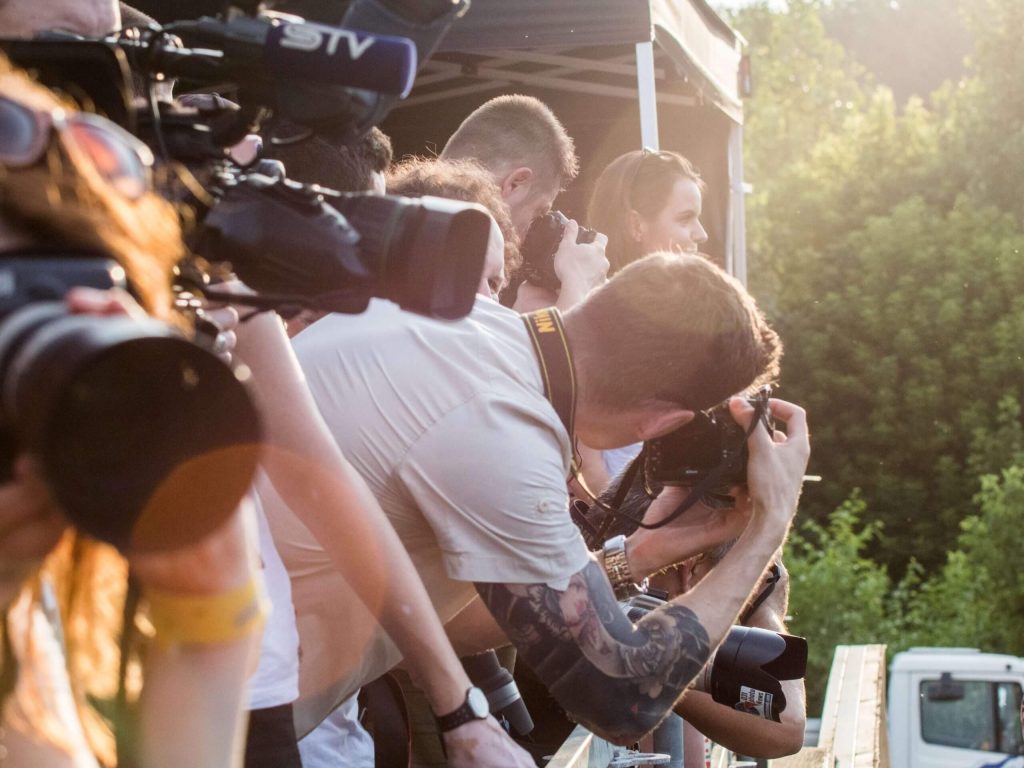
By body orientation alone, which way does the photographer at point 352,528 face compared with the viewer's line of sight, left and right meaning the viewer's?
facing to the right of the viewer

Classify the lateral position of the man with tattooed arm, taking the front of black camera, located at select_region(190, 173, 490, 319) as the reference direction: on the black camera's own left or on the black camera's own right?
on the black camera's own left

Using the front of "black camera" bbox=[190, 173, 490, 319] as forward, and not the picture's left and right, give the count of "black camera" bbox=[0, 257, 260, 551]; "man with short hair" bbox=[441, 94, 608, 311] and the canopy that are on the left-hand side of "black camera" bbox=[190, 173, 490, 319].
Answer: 2

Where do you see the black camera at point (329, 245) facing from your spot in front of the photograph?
facing to the right of the viewer

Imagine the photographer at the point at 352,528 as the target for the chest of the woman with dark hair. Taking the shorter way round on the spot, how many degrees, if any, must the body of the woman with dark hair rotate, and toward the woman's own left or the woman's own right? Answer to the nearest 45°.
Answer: approximately 90° to the woman's own right

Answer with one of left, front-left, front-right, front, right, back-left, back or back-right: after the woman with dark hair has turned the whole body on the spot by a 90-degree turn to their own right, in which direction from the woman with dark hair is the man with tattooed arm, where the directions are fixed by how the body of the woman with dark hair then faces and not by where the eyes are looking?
front

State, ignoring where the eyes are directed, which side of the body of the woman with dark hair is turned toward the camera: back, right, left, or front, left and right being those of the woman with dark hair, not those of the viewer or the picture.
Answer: right

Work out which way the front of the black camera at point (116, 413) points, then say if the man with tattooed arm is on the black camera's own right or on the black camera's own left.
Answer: on the black camera's own left

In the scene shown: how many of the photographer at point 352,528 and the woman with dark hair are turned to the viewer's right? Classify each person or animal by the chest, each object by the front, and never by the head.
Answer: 2
